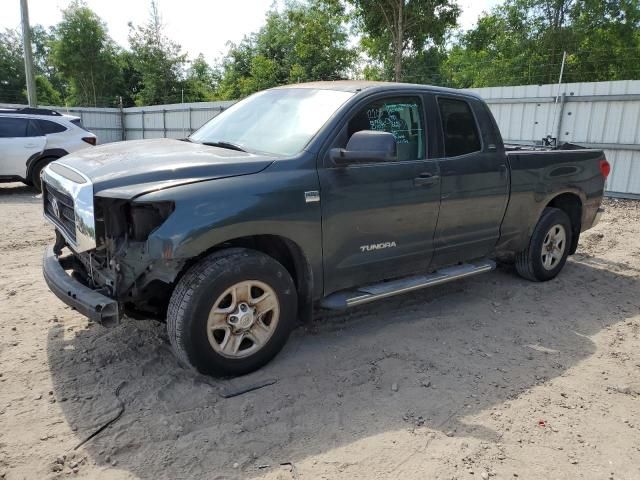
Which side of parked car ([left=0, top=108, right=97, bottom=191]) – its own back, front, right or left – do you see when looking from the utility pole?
right

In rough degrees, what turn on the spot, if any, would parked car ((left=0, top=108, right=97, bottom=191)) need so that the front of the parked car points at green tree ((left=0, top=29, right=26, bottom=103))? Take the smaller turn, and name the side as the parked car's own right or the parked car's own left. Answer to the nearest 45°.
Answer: approximately 90° to the parked car's own right

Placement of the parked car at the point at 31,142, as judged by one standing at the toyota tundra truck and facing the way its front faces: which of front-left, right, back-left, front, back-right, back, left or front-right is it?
right

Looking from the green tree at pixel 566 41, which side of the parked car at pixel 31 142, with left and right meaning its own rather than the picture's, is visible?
back

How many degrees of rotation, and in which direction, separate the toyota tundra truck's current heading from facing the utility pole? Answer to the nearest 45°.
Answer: approximately 90° to its right

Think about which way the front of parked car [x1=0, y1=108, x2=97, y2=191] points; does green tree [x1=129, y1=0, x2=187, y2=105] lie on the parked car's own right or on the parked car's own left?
on the parked car's own right

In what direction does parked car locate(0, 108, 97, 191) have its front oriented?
to the viewer's left

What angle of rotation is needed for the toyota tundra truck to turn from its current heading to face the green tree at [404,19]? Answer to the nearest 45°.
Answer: approximately 135° to its right

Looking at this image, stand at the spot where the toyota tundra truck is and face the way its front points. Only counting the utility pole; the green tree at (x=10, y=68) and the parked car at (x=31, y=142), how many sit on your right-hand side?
3

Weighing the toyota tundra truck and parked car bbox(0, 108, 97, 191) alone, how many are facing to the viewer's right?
0

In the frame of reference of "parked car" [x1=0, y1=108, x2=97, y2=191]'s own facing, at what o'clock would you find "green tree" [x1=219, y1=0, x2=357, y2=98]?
The green tree is roughly at 4 o'clock from the parked car.

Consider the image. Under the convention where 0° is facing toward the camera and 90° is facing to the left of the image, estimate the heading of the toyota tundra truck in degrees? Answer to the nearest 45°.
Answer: approximately 45°

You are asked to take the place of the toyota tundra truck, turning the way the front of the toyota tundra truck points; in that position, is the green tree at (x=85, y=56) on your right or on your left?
on your right
